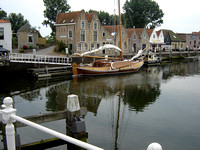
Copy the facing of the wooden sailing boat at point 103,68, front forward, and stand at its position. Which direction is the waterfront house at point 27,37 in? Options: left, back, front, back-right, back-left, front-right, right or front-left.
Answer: back-left

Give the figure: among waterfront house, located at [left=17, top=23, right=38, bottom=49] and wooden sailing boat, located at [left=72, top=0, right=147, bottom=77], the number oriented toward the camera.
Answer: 1

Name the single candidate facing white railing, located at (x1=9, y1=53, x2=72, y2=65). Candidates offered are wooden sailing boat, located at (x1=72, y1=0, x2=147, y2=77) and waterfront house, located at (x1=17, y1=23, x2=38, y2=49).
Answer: the waterfront house

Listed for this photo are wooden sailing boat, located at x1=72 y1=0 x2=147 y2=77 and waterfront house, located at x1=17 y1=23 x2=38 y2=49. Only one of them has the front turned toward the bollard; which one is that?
the waterfront house

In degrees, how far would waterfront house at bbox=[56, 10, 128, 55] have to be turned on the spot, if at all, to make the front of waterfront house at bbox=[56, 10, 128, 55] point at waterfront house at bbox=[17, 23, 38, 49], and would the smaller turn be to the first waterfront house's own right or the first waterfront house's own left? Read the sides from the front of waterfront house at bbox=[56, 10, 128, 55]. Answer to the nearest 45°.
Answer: approximately 135° to the first waterfront house's own right

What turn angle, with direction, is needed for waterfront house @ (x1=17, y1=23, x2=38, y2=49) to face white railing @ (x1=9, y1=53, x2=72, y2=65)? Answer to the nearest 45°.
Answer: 0° — it already faces it

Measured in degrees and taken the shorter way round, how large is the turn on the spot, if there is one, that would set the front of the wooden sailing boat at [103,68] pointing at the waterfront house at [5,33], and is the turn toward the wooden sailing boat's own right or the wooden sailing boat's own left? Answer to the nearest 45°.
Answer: approximately 180°

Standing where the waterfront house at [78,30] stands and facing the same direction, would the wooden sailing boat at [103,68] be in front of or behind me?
in front

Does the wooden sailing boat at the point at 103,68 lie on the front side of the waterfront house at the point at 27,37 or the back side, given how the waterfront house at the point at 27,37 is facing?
on the front side

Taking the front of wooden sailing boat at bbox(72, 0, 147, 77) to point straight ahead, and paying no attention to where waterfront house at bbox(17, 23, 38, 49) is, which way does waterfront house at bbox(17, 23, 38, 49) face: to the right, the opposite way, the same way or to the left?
to the right

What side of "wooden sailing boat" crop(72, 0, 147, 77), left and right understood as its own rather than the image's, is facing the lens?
right

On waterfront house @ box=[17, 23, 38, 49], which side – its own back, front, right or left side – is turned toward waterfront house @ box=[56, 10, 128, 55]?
left
